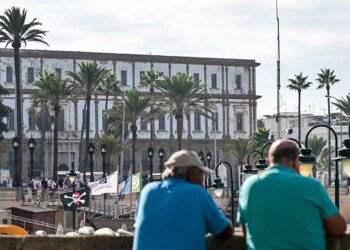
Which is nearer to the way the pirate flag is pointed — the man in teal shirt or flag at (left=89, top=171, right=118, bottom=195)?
the man in teal shirt

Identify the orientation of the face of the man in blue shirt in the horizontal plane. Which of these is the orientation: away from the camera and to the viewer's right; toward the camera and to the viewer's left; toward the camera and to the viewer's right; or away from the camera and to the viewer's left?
away from the camera and to the viewer's right

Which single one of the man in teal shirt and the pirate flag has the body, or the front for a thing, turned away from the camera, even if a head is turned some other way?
the man in teal shirt

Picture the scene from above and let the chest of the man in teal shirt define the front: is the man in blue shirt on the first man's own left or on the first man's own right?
on the first man's own left

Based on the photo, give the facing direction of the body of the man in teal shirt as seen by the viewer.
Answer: away from the camera

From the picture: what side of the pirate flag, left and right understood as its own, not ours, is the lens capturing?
front

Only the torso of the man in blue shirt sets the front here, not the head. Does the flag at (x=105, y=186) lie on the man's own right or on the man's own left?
on the man's own left

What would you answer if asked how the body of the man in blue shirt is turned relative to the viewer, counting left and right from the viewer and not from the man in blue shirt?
facing away from the viewer and to the right of the viewer

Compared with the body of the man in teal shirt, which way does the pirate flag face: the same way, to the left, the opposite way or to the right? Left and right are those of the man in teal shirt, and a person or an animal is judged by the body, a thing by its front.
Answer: the opposite way

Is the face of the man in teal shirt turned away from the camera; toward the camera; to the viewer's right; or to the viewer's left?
away from the camera
